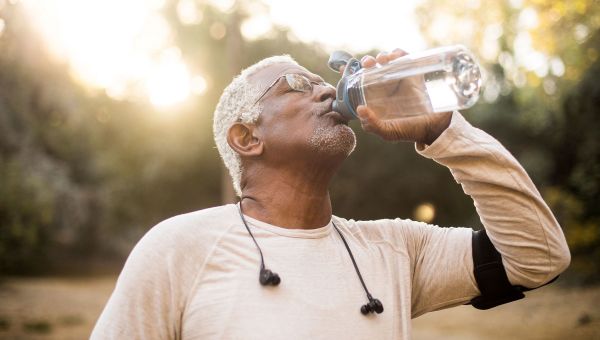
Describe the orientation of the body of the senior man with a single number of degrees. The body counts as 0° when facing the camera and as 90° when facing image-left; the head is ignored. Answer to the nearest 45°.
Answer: approximately 315°

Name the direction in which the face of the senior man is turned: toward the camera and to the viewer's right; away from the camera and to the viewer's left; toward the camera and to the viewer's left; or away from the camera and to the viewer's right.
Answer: toward the camera and to the viewer's right
